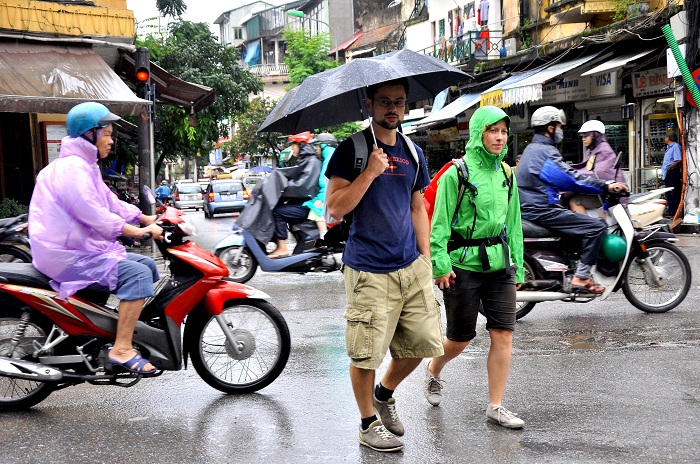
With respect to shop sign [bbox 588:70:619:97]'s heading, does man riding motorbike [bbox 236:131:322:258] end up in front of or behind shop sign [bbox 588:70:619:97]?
in front

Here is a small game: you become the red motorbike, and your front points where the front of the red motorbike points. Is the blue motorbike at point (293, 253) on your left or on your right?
on your left

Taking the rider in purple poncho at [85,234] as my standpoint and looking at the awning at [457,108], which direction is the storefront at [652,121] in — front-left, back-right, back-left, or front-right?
front-right

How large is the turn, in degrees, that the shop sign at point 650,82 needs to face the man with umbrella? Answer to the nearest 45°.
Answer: approximately 45° to its left

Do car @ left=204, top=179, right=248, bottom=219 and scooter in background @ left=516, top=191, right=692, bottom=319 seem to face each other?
no

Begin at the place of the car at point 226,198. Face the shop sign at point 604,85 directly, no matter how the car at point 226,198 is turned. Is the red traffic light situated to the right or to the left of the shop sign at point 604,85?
right

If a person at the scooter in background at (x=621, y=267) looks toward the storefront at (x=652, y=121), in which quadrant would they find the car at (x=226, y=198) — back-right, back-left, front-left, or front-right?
front-left

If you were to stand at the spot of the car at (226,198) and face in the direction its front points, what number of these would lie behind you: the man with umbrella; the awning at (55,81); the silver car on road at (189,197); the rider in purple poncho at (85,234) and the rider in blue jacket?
4

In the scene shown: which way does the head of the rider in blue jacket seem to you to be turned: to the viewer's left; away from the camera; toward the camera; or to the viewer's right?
to the viewer's right

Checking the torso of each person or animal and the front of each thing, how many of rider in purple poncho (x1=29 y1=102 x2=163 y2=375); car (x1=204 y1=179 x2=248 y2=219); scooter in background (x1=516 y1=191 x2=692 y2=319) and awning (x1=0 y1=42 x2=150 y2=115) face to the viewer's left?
0

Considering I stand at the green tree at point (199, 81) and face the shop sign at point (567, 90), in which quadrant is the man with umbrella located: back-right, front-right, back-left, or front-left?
front-right

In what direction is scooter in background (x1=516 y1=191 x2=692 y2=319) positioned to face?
to the viewer's right

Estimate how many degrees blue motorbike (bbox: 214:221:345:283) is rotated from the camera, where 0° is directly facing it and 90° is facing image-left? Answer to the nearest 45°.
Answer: approximately 90°

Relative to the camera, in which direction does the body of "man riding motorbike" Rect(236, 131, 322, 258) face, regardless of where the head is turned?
to the viewer's left

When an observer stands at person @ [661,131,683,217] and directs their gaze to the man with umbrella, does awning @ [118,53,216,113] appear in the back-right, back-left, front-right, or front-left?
front-right

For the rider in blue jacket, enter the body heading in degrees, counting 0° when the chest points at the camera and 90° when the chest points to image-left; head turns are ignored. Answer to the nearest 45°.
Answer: approximately 270°

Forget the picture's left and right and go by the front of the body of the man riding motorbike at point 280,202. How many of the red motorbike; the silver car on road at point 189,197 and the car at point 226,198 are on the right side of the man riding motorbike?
2

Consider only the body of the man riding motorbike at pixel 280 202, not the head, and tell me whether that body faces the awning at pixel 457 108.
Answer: no

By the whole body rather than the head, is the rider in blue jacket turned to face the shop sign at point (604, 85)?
no
